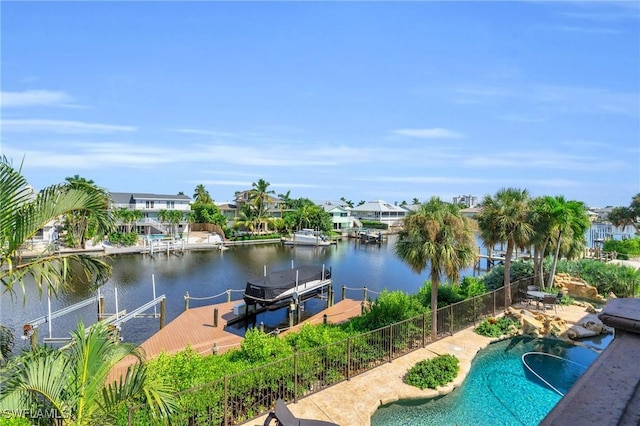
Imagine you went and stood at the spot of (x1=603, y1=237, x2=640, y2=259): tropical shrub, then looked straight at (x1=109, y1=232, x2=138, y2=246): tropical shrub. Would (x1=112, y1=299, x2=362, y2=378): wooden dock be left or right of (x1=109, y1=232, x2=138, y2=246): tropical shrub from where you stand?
left

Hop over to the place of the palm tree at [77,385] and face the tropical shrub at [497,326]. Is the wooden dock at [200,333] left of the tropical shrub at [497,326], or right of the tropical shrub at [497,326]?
left

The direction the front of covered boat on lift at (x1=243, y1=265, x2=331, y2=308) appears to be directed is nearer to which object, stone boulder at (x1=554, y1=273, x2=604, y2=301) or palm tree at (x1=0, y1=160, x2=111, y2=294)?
the palm tree

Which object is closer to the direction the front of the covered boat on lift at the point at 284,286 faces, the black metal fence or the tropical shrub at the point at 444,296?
the black metal fence

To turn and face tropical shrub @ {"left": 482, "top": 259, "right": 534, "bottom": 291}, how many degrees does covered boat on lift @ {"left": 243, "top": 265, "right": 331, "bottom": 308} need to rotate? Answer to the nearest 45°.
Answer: approximately 135° to its left

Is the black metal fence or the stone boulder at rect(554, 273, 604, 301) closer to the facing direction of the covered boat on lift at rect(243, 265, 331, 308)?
the black metal fence

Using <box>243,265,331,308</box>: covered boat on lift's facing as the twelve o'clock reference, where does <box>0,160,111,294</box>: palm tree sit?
The palm tree is roughly at 11 o'clock from the covered boat on lift.

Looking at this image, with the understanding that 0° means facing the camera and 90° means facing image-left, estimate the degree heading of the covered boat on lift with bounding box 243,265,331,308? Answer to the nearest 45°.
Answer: approximately 45°

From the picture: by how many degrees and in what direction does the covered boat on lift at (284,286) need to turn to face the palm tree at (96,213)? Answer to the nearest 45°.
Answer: approximately 45° to its left

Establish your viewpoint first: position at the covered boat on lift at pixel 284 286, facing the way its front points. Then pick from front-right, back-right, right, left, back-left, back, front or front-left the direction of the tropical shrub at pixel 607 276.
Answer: back-left
